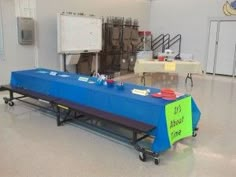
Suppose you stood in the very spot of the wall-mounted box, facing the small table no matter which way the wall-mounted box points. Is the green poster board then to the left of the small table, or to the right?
right

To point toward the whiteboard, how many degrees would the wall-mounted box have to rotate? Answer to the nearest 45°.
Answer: approximately 45° to its left

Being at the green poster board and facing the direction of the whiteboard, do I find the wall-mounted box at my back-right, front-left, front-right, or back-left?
front-left

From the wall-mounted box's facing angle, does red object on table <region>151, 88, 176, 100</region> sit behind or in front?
in front

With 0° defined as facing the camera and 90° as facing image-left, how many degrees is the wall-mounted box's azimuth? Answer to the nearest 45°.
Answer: approximately 315°

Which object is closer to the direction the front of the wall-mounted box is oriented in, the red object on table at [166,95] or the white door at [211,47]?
the red object on table

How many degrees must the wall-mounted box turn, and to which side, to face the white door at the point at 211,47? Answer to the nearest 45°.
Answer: approximately 45° to its left

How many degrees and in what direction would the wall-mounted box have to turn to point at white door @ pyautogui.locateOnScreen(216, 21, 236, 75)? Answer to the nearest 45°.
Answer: approximately 45° to its left

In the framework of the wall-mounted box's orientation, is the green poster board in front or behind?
in front
